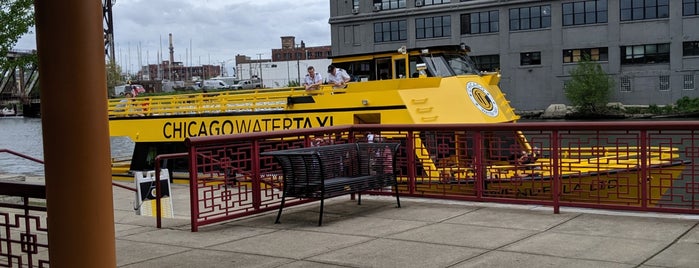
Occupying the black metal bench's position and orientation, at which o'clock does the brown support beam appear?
The brown support beam is roughly at 2 o'clock from the black metal bench.

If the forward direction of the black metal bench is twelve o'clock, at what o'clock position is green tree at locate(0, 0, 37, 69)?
The green tree is roughly at 6 o'clock from the black metal bench.

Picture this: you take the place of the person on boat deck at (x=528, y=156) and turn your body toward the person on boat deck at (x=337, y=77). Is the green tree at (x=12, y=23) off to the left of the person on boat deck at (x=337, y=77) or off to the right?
left

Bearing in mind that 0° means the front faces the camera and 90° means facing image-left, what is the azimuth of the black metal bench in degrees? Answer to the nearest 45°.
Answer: approximately 315°

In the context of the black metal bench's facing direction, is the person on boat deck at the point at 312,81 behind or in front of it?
behind

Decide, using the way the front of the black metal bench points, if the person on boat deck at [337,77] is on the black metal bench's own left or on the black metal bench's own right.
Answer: on the black metal bench's own left
